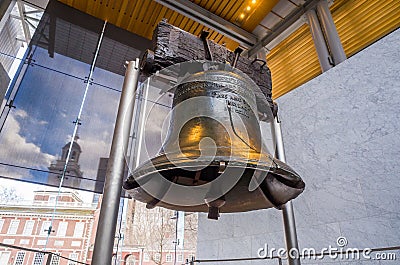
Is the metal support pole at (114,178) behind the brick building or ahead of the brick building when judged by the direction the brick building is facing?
ahead

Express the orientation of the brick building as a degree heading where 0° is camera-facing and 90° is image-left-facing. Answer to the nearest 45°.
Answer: approximately 0°

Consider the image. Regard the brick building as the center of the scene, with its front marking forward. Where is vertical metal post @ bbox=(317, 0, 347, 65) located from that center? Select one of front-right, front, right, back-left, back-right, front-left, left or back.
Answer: front-left

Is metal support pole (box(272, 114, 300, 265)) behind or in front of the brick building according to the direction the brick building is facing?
in front

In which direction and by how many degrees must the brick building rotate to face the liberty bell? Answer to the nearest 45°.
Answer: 0° — it already faces it
